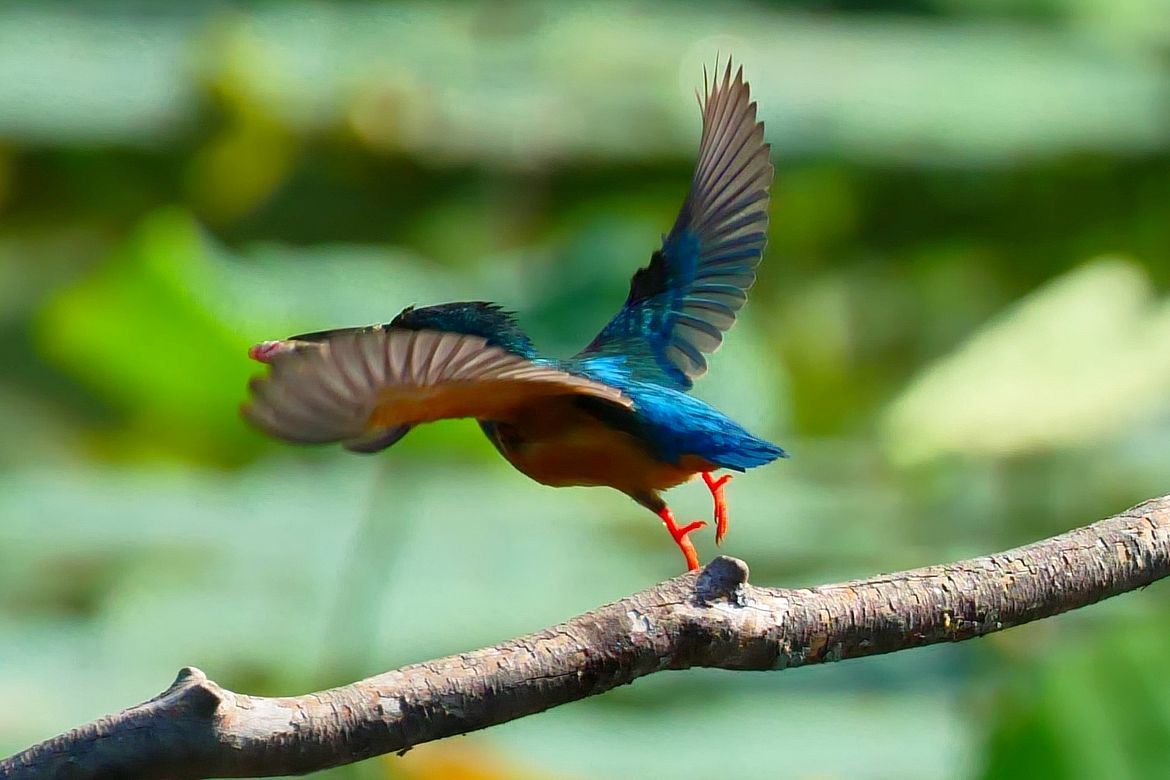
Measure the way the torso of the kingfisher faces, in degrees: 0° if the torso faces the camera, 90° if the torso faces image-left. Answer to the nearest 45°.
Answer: approximately 135°
